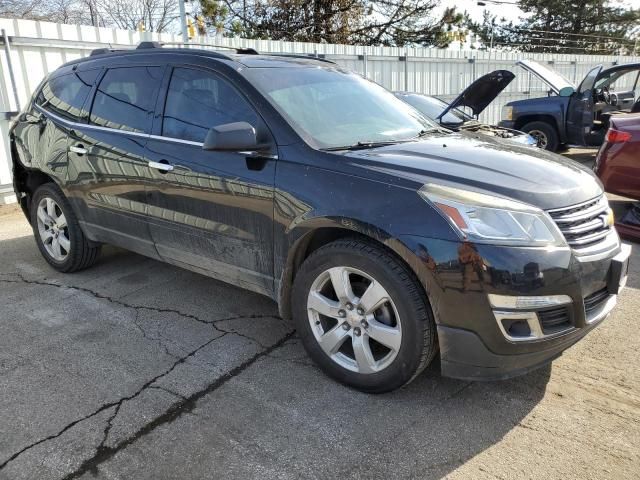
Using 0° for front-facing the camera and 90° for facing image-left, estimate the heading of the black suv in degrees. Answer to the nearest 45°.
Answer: approximately 315°

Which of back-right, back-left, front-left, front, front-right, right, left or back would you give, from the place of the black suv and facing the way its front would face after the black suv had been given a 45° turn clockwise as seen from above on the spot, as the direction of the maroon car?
back-left

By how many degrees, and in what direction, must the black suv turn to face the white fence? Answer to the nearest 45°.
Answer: approximately 135° to its left
